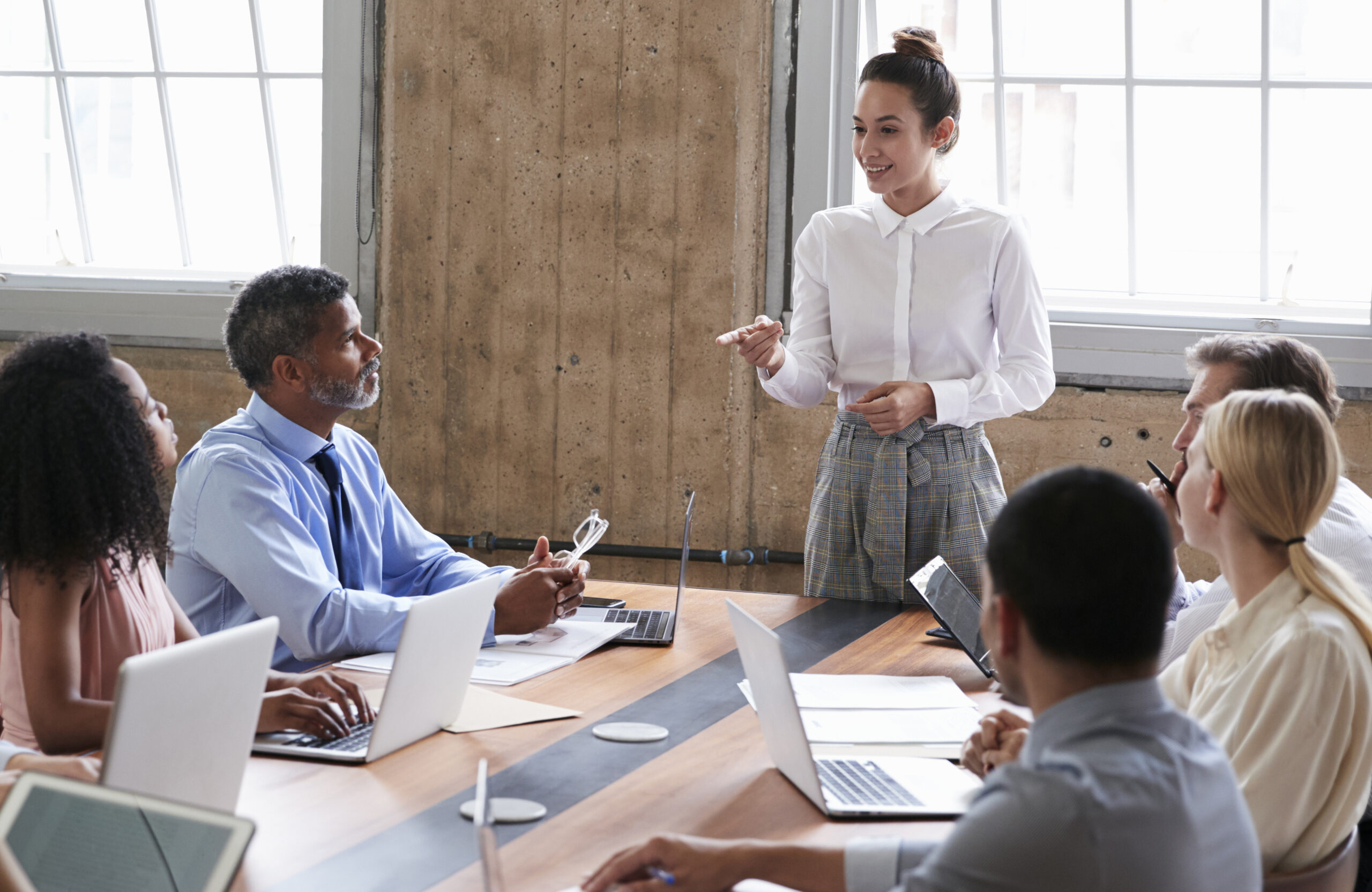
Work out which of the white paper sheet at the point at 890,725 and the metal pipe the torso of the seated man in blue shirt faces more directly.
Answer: the white paper sheet

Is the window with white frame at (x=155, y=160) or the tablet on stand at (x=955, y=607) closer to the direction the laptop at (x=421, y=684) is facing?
the window with white frame

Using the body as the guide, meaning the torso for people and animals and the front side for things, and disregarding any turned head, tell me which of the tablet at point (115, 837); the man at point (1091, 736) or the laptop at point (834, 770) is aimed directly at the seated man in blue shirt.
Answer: the man

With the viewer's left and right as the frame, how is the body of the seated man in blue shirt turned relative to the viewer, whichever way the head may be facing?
facing the viewer and to the right of the viewer

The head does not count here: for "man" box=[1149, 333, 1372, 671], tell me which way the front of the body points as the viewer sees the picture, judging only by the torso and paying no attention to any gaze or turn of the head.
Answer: to the viewer's left

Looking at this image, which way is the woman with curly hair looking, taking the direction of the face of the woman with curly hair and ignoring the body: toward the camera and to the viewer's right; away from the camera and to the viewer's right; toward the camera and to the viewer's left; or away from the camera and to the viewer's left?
away from the camera and to the viewer's right

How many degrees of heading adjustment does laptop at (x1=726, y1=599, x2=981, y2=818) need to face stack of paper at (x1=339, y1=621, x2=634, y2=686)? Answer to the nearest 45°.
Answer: approximately 135° to its left

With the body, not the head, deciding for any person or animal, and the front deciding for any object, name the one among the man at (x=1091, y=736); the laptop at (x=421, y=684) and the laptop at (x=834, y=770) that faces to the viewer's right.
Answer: the laptop at (x=834, y=770)

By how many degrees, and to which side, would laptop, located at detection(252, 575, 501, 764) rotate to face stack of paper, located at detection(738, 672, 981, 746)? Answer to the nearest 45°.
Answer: approximately 135° to its right

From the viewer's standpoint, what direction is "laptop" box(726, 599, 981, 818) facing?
to the viewer's right

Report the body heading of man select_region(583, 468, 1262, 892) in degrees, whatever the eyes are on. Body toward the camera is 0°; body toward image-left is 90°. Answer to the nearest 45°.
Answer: approximately 135°

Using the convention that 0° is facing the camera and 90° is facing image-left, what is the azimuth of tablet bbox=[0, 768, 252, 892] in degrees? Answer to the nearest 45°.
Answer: approximately 45°

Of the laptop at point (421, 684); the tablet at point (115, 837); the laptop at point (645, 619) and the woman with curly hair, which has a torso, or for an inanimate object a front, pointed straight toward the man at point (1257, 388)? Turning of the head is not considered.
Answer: the woman with curly hair

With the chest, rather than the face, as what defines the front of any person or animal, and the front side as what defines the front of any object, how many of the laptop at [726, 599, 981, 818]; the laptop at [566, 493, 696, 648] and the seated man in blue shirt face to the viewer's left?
1

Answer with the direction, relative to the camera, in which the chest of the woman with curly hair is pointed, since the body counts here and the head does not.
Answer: to the viewer's right
